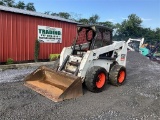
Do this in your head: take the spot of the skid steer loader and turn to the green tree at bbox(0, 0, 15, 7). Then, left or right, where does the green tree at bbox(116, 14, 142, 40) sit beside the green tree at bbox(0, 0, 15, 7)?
right

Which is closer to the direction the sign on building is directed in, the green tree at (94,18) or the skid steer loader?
the skid steer loader

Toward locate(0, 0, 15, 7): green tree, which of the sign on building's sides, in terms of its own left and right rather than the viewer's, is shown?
back

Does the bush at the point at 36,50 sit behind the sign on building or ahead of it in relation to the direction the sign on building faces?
ahead

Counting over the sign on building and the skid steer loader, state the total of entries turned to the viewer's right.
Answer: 0

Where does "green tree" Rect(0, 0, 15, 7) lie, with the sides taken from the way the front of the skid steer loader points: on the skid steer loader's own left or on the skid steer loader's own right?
on the skid steer loader's own right

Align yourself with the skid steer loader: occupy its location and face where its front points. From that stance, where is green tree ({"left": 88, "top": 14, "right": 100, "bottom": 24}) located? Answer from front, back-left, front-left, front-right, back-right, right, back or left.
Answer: back-right

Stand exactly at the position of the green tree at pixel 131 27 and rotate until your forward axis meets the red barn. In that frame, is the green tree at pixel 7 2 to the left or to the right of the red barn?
right

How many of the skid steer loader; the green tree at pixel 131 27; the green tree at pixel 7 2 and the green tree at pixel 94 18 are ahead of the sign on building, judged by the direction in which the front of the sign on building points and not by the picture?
1

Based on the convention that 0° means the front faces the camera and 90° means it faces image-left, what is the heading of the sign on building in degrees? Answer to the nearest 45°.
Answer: approximately 0°

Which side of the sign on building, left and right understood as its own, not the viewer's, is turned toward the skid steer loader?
front

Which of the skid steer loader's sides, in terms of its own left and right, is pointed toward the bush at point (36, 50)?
right

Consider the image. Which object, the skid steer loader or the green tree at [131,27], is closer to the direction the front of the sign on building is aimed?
the skid steer loader

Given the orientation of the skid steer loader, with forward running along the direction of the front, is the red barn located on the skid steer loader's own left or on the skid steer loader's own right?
on the skid steer loader's own right
